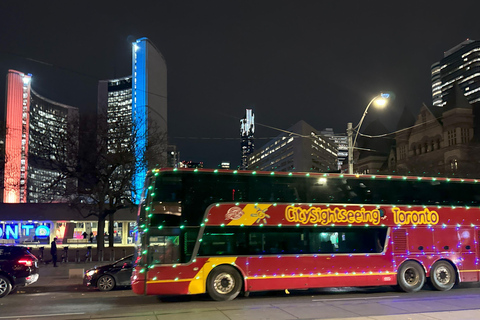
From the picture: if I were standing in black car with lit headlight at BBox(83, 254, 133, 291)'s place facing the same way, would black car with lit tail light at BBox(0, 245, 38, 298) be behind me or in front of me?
in front

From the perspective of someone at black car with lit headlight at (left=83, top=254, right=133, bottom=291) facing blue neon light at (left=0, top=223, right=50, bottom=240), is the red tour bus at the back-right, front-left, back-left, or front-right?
back-right

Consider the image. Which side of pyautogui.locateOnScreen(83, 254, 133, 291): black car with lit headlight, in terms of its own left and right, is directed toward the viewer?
left

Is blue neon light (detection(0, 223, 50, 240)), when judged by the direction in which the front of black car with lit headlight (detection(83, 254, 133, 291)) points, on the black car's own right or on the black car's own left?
on the black car's own right

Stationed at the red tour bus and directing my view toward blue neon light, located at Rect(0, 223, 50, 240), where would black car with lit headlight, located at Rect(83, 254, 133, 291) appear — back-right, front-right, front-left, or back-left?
front-left

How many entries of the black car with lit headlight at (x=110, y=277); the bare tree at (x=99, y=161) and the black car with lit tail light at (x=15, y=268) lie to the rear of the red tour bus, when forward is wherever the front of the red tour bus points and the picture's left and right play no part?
0

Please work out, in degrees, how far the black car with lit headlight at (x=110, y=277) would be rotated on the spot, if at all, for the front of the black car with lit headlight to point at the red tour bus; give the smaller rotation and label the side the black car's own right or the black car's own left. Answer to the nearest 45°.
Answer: approximately 135° to the black car's own left

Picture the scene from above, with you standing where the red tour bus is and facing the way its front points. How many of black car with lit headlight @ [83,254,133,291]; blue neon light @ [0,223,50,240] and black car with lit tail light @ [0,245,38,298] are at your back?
0

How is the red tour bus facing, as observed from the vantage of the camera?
facing to the left of the viewer

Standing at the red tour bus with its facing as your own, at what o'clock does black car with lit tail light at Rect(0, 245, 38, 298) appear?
The black car with lit tail light is roughly at 12 o'clock from the red tour bus.

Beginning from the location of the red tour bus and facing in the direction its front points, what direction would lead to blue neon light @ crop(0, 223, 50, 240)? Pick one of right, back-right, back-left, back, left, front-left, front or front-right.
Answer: front-right

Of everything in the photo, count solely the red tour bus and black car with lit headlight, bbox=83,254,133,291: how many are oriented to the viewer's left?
2

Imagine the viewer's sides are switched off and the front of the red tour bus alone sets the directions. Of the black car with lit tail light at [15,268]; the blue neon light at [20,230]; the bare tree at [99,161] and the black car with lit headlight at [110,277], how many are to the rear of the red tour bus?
0

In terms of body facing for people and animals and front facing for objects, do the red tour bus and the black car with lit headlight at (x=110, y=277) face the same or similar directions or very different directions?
same or similar directions

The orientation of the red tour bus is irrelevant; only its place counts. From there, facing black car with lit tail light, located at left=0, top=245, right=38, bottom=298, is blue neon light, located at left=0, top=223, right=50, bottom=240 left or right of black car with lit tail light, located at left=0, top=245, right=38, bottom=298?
right

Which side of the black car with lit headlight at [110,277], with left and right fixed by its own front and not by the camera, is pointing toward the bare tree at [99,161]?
right
